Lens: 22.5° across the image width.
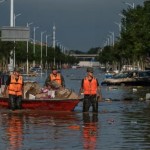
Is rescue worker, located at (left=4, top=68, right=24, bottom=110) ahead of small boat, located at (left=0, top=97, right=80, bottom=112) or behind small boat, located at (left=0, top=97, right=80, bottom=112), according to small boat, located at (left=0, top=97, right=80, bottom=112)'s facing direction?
behind

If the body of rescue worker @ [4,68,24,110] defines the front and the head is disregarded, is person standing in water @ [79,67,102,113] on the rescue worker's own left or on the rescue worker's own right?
on the rescue worker's own left

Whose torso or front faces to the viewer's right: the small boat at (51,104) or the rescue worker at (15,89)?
the small boat

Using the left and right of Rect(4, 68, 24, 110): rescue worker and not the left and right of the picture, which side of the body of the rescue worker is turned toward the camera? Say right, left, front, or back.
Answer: front

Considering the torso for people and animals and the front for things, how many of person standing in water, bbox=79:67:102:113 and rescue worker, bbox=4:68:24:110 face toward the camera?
2

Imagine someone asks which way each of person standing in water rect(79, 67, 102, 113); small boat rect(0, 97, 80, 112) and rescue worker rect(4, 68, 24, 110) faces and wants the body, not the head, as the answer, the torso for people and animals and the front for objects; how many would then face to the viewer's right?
1

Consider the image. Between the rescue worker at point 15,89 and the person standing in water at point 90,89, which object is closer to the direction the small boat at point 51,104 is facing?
the person standing in water

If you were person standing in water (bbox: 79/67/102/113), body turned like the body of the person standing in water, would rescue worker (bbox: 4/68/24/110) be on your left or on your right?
on your right

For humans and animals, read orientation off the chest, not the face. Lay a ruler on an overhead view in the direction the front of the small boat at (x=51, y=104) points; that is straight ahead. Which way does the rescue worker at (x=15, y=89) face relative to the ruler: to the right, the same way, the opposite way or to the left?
to the right

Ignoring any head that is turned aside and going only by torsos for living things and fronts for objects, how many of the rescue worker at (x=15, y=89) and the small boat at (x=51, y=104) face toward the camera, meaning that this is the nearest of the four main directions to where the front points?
1

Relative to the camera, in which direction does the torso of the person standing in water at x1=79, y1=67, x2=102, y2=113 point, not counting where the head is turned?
toward the camera

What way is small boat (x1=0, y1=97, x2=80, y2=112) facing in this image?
to the viewer's right
